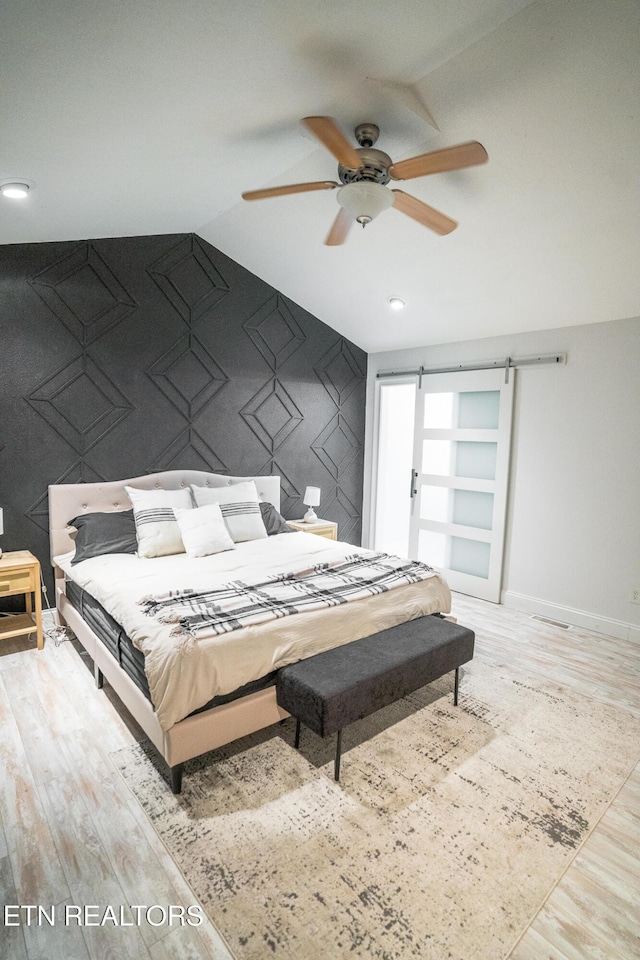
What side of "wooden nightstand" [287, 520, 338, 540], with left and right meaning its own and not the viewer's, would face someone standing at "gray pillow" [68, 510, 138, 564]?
right

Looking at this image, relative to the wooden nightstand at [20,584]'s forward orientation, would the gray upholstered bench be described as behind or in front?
in front

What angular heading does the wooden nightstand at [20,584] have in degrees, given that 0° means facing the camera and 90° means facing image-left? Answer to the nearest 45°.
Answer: approximately 315°

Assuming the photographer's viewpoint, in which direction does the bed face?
facing the viewer and to the right of the viewer

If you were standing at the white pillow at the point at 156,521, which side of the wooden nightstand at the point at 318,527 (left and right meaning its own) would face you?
right

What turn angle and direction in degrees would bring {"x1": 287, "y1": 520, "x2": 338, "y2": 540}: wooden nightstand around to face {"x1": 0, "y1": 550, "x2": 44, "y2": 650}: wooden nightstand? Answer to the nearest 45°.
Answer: approximately 90° to its right

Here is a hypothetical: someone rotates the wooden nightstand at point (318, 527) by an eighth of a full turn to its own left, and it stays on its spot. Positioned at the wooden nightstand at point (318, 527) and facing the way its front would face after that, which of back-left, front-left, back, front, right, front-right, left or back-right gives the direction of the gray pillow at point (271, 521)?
back-right

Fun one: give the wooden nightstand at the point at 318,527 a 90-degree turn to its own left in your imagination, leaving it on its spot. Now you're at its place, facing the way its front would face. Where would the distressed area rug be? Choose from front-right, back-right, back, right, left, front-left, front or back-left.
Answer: back-right

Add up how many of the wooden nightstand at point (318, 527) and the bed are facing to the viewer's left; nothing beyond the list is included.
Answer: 0

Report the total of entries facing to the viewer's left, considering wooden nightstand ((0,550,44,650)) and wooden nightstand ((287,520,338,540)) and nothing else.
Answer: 0

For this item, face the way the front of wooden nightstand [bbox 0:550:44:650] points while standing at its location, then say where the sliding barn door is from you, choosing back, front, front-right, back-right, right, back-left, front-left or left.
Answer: front-left
